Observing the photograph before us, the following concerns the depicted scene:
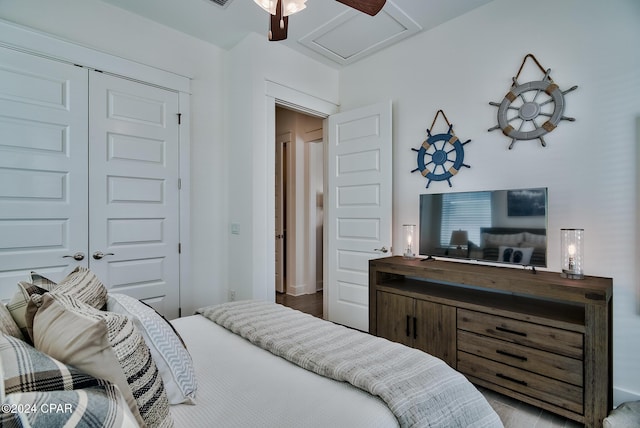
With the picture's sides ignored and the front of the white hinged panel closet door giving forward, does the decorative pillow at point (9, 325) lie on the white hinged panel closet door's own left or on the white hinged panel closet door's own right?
on the white hinged panel closet door's own right

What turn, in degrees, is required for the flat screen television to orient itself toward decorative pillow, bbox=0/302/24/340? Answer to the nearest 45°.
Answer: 0° — it already faces it

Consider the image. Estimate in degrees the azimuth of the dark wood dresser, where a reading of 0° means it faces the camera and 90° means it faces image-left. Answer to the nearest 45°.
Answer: approximately 45°

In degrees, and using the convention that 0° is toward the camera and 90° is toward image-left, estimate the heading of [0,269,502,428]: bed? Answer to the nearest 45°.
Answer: approximately 225°

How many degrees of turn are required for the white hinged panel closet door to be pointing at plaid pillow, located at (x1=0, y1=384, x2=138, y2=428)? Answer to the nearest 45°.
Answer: approximately 45° to its right

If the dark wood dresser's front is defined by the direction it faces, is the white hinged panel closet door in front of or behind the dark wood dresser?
in front

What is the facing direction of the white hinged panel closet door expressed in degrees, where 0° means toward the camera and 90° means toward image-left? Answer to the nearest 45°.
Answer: approximately 315°

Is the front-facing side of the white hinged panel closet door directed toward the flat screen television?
yes

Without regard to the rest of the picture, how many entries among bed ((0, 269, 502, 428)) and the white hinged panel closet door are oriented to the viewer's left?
0

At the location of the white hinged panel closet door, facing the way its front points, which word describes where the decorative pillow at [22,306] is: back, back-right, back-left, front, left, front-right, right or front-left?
front-right

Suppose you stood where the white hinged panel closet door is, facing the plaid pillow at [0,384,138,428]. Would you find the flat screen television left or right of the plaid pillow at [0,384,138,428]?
left
